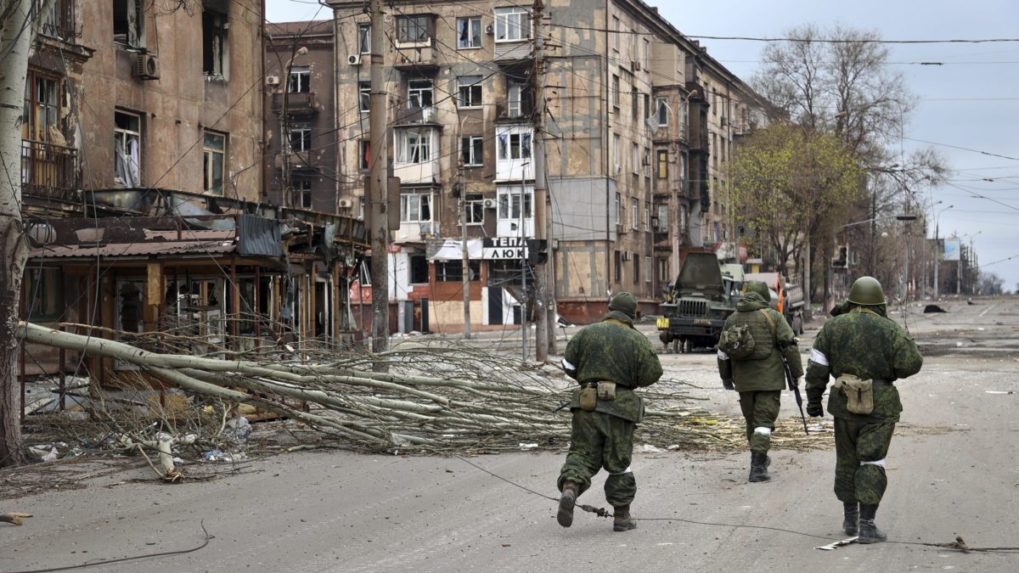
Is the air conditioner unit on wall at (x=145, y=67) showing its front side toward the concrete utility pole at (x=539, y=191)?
no

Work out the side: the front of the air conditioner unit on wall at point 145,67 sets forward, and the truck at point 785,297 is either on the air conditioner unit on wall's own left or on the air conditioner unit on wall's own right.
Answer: on the air conditioner unit on wall's own left

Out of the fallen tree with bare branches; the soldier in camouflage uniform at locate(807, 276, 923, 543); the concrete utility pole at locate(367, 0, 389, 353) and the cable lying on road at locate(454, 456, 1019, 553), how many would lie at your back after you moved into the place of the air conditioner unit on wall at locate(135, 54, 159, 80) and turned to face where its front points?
0

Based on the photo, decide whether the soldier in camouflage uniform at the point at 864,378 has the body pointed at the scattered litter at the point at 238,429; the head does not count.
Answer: no

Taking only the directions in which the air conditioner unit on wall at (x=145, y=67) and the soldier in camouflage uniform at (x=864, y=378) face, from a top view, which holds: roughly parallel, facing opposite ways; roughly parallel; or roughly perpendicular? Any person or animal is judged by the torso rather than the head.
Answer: roughly perpendicular

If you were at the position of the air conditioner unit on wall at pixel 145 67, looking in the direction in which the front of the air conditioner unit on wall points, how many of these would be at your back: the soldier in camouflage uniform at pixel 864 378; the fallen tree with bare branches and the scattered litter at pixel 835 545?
0

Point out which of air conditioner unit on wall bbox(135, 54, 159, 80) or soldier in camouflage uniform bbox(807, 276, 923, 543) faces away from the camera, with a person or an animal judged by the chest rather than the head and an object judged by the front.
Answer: the soldier in camouflage uniform

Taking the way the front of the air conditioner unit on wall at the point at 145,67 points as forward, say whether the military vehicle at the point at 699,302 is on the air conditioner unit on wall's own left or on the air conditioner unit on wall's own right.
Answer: on the air conditioner unit on wall's own left

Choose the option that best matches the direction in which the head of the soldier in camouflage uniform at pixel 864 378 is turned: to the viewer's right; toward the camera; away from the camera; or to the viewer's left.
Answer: away from the camera

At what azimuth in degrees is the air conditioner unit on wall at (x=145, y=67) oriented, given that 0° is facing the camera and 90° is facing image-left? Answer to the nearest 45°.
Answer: approximately 315°

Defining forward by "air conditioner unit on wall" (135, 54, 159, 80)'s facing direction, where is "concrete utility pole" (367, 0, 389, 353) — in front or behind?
in front

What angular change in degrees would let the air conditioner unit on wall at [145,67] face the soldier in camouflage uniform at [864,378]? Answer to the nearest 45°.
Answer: approximately 45° to its right

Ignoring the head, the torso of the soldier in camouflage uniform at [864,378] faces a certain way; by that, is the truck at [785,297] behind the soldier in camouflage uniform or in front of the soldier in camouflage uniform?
in front

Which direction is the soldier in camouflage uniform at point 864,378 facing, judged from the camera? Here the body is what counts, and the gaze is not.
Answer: away from the camera

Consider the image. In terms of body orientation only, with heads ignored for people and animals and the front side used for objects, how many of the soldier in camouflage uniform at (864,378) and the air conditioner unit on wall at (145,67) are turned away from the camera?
1

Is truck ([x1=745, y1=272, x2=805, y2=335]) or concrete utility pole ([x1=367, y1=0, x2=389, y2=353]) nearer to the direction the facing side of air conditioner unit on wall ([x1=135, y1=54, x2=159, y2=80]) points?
the concrete utility pole
